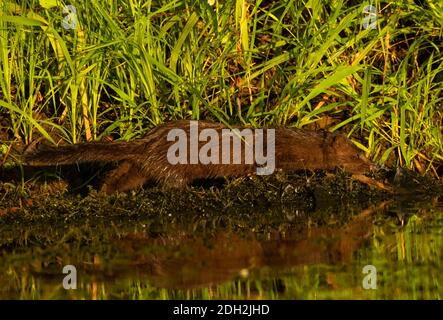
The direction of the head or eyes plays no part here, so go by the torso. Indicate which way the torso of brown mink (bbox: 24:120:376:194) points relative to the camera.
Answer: to the viewer's right
